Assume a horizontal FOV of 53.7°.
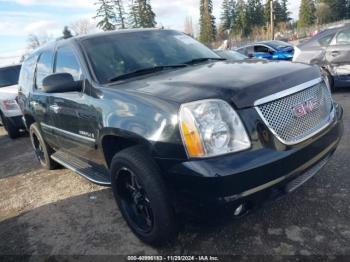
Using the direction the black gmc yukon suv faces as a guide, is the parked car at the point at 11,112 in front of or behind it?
behind

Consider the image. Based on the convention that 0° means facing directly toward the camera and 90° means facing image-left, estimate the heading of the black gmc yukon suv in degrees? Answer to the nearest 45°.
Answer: approximately 315°

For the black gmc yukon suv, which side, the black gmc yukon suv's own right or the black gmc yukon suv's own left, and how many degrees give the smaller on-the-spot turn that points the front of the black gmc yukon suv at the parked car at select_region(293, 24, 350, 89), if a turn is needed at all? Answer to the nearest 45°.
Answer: approximately 90° to the black gmc yukon suv's own left

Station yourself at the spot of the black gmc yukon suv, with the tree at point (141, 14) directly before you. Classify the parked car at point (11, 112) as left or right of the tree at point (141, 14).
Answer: left

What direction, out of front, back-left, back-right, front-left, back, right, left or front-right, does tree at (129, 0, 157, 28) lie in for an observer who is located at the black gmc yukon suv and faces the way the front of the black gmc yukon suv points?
back-left

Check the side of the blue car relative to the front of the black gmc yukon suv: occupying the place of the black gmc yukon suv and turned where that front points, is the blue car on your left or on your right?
on your left

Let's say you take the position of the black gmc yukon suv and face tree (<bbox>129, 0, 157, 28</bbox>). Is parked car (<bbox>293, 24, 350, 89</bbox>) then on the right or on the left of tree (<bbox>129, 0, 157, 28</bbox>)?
right
